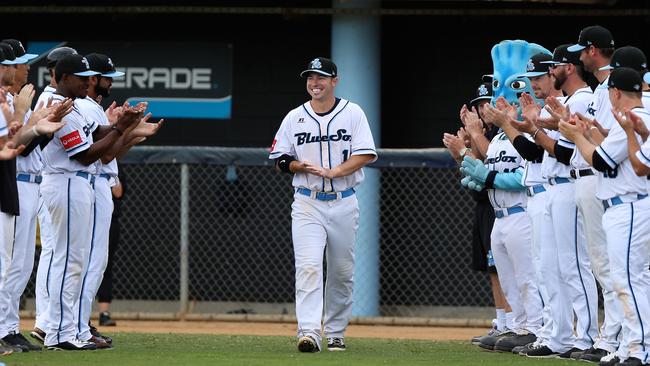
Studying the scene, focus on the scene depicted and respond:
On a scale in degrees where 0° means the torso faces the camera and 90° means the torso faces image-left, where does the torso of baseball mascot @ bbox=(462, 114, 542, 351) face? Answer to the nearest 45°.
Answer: approximately 45°

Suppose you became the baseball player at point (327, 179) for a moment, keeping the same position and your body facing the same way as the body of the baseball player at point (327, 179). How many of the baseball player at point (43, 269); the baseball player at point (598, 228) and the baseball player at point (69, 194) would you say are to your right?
2

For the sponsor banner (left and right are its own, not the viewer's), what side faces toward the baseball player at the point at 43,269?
front

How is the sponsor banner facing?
toward the camera

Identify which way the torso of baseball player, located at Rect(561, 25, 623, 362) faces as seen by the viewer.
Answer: to the viewer's left

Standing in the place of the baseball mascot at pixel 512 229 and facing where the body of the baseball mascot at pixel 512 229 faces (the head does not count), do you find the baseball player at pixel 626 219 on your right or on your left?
on your left

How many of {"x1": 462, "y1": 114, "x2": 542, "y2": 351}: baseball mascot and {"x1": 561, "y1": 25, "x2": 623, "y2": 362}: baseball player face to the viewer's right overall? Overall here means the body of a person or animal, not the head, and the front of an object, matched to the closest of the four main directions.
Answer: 0

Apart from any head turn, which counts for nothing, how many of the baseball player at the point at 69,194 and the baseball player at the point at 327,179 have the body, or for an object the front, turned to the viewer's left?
0

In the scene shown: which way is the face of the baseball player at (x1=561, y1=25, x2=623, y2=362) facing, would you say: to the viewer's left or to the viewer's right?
to the viewer's left

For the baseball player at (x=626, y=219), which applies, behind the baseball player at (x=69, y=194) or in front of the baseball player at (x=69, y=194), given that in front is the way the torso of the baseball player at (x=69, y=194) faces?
in front

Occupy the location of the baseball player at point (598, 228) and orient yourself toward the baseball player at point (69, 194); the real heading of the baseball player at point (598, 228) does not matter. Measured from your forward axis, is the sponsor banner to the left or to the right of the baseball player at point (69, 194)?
right

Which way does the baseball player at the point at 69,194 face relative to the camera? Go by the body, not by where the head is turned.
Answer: to the viewer's right

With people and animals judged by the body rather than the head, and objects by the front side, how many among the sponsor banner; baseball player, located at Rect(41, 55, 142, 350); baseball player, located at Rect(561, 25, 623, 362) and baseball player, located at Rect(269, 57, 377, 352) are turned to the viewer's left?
1

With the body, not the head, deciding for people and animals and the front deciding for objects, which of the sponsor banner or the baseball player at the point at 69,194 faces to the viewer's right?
the baseball player
